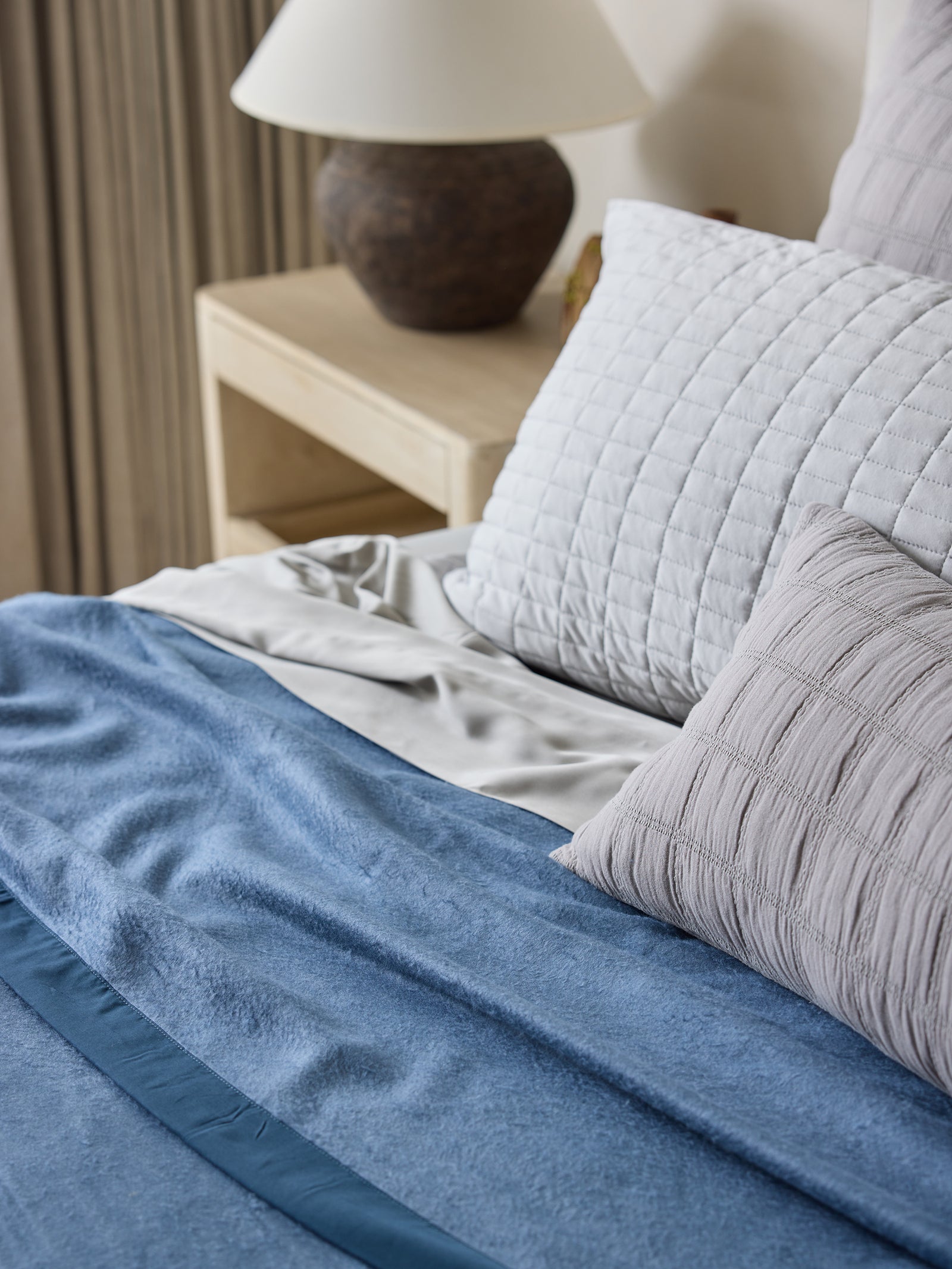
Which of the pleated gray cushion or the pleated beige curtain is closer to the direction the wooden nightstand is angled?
the pleated gray cushion

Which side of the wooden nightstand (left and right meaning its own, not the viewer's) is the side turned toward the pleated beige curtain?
right

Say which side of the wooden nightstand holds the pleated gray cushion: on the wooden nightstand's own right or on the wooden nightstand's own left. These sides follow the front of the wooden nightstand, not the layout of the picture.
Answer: on the wooden nightstand's own left

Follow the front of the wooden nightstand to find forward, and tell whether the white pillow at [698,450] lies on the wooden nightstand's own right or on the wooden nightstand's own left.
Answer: on the wooden nightstand's own left

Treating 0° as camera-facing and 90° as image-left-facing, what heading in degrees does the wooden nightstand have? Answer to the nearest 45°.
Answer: approximately 45°

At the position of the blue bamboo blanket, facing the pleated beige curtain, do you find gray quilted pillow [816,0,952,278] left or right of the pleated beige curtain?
right
